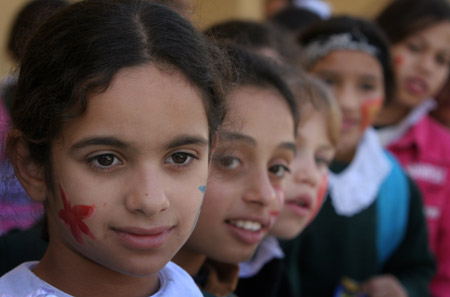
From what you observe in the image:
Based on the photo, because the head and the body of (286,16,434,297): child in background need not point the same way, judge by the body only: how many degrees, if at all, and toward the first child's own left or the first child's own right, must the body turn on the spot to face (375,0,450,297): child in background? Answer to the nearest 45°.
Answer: approximately 180°

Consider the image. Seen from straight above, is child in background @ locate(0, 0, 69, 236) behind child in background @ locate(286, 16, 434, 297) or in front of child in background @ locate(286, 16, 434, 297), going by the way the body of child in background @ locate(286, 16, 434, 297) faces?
in front

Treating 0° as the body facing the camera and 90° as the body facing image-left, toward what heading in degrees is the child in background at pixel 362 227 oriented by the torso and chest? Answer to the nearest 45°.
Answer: approximately 0°
